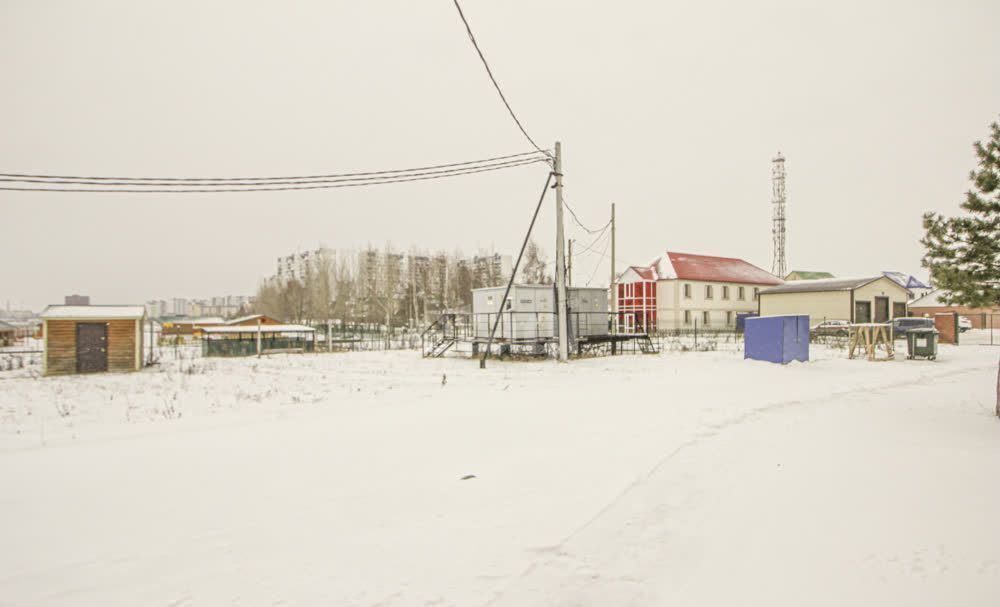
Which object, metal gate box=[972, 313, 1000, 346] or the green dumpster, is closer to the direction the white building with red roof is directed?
the green dumpster

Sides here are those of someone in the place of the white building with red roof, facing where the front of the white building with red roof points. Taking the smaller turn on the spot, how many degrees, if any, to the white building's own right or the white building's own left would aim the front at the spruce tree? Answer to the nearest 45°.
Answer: approximately 45° to the white building's own left

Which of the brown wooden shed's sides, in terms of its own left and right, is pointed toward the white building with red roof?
left

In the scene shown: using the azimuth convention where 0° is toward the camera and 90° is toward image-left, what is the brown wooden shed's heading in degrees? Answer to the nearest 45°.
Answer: approximately 0°

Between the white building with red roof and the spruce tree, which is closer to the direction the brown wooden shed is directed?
the spruce tree

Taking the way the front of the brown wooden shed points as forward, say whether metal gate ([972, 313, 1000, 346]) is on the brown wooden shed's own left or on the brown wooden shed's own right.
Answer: on the brown wooden shed's own left

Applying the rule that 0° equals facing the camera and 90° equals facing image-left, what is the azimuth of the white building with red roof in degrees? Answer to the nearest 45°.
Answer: approximately 45°
